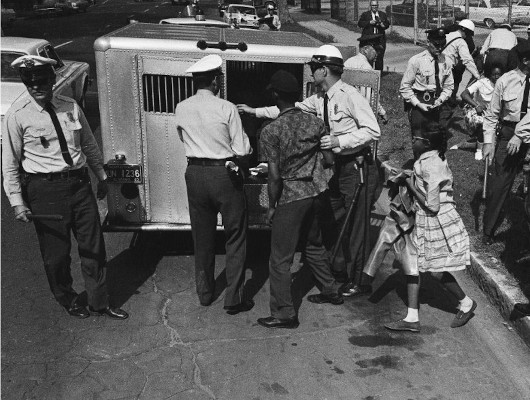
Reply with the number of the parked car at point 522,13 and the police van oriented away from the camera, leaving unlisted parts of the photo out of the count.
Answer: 1

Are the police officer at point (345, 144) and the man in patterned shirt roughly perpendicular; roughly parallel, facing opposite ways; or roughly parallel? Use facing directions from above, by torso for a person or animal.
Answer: roughly perpendicular

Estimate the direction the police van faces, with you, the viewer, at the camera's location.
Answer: facing away from the viewer

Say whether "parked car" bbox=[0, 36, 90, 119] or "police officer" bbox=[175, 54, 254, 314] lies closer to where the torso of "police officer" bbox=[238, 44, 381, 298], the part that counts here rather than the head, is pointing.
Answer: the police officer

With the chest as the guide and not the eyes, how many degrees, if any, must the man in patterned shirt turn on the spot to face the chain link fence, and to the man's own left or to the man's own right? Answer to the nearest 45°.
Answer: approximately 45° to the man's own right

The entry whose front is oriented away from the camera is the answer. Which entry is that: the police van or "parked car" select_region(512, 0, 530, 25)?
the police van

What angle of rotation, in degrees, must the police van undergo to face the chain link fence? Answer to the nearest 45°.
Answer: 0° — it already faces it

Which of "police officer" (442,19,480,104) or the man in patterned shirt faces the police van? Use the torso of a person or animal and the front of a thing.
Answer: the man in patterned shirt

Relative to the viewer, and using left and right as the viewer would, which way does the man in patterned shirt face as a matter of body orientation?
facing away from the viewer and to the left of the viewer

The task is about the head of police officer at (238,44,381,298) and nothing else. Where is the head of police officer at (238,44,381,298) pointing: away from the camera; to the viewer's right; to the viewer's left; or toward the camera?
to the viewer's left

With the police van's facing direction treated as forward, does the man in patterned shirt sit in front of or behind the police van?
behind

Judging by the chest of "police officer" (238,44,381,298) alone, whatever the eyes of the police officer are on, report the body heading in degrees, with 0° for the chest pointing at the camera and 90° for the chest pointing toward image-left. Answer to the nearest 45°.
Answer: approximately 45°

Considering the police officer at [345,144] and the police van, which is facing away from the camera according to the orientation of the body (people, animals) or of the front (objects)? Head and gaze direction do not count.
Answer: the police van
